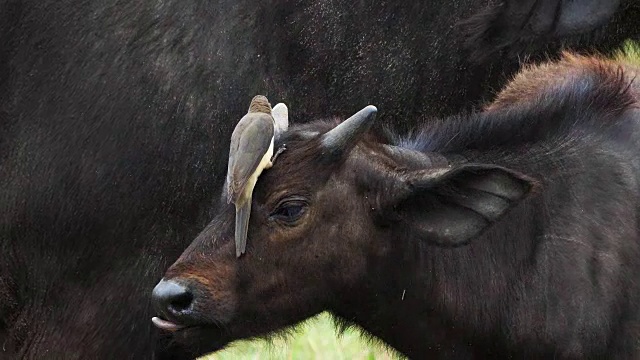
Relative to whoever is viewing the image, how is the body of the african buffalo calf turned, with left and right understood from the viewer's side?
facing to the left of the viewer

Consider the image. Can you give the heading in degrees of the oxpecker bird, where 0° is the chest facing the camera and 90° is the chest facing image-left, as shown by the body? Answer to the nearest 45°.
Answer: approximately 225°
